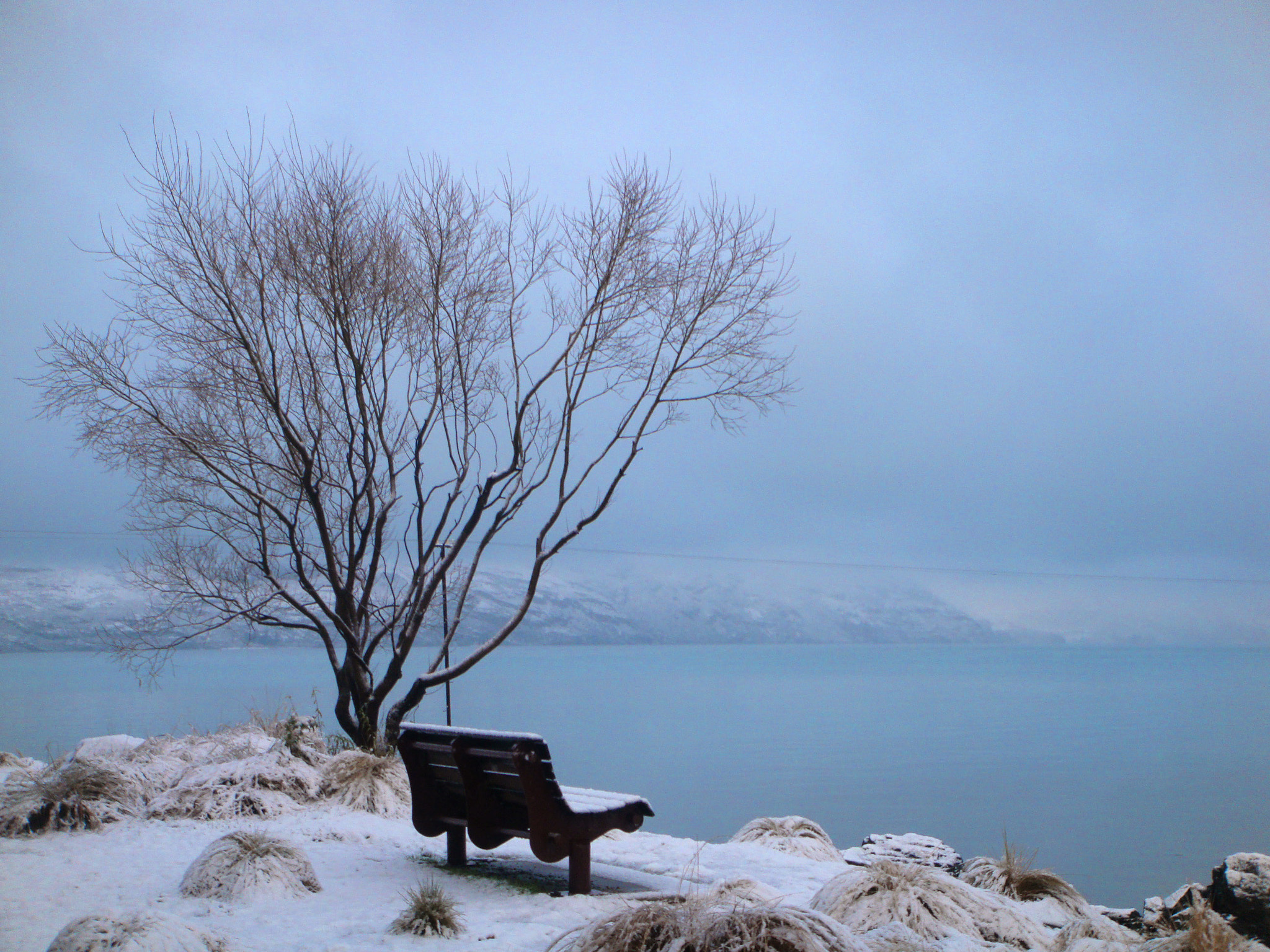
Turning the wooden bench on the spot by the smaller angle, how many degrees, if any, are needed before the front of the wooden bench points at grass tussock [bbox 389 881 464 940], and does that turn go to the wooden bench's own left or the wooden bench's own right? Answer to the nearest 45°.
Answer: approximately 135° to the wooden bench's own right

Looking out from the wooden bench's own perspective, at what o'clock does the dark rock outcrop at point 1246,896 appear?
The dark rock outcrop is roughly at 2 o'clock from the wooden bench.

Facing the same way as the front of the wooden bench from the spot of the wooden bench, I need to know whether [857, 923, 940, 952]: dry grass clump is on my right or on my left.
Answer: on my right

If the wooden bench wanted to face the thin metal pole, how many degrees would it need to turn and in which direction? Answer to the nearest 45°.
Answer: approximately 45° to its left

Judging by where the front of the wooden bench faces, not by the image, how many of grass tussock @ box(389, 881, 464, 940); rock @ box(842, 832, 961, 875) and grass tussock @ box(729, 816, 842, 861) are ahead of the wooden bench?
2

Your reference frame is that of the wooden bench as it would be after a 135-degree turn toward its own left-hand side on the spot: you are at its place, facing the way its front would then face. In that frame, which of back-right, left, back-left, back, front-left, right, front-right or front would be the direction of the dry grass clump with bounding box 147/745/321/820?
front-right

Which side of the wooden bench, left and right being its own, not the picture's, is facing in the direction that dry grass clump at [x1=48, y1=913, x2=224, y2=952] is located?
back

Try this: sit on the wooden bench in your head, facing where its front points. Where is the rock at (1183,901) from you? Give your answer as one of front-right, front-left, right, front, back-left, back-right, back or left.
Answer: front-right

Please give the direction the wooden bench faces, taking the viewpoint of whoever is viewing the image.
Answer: facing away from the viewer and to the right of the viewer

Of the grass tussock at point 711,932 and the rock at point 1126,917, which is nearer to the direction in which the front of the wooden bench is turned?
the rock

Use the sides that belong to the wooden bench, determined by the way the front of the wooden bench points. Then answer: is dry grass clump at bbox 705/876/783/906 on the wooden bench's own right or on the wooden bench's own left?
on the wooden bench's own right

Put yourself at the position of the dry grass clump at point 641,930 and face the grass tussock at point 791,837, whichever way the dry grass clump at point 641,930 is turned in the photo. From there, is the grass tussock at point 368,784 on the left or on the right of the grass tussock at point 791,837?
left

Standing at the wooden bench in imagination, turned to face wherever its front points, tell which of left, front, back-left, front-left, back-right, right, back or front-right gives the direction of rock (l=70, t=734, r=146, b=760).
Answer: left

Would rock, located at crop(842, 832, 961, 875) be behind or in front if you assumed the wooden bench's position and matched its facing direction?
in front

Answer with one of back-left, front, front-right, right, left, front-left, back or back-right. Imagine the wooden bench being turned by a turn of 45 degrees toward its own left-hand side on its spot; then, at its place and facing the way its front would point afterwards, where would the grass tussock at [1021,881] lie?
right

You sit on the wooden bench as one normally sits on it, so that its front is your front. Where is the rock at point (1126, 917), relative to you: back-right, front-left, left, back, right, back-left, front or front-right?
front-right
